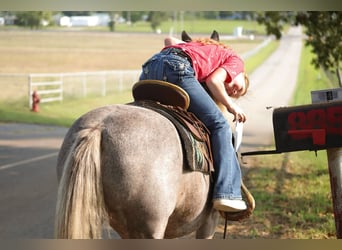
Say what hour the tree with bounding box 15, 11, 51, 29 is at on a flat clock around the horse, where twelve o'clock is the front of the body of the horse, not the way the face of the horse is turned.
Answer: The tree is roughly at 10 o'clock from the horse.

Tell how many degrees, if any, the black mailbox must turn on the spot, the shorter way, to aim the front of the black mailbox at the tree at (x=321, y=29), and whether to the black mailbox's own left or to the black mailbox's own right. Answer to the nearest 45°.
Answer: approximately 90° to the black mailbox's own right

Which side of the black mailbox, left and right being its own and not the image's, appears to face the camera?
left

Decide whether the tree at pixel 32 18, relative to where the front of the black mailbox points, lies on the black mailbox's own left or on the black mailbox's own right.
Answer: on the black mailbox's own right

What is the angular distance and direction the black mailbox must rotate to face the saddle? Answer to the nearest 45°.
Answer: approximately 45° to its left

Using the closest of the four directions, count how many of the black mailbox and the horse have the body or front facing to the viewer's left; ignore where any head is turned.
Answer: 1

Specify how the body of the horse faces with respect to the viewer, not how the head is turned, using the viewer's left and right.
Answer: facing away from the viewer and to the right of the viewer

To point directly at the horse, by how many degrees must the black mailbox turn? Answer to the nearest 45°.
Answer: approximately 45° to its left
